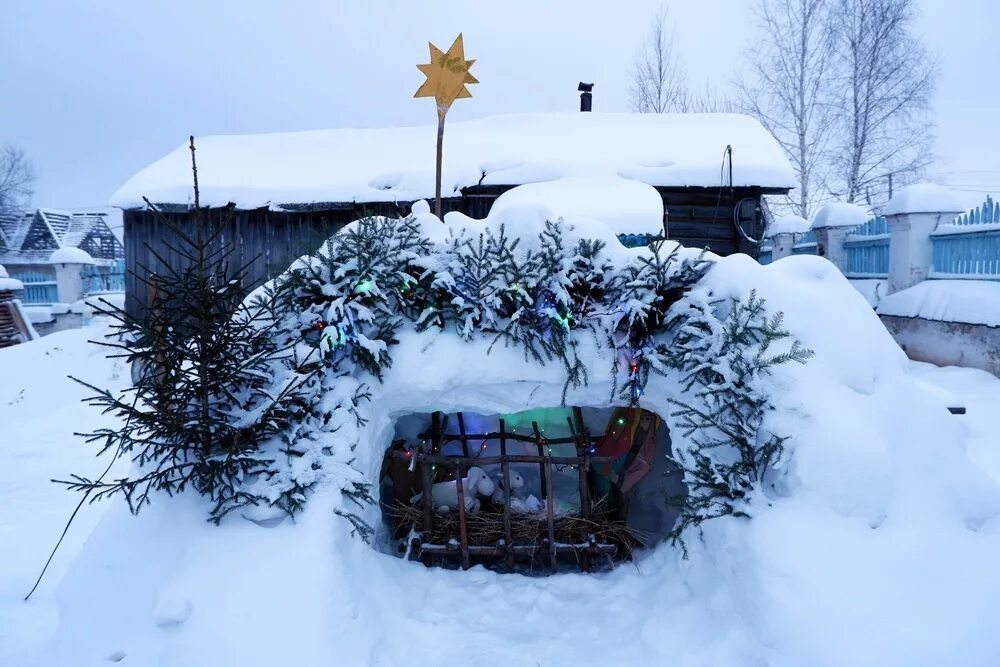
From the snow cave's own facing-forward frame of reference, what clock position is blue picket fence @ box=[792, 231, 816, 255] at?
The blue picket fence is roughly at 7 o'clock from the snow cave.

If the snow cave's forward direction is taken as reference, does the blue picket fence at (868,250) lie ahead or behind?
behind

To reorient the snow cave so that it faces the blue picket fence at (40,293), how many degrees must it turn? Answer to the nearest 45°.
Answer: approximately 135° to its right

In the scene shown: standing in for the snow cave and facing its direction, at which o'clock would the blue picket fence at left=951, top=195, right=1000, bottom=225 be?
The blue picket fence is roughly at 8 o'clock from the snow cave.

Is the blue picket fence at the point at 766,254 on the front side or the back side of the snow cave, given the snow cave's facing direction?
on the back side

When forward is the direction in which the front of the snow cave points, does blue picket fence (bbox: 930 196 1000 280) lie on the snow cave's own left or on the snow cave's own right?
on the snow cave's own left

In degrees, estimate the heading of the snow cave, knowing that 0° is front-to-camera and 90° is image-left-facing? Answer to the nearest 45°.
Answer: approximately 0°
